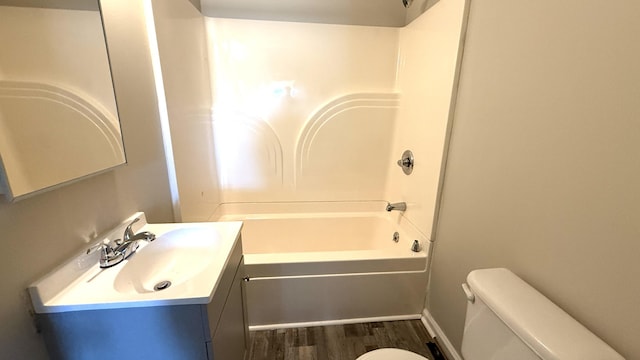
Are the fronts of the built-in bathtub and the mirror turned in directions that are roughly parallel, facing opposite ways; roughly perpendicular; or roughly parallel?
roughly perpendicular

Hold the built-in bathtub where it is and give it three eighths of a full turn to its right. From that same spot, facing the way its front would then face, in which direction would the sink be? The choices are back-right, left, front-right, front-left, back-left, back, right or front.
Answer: left

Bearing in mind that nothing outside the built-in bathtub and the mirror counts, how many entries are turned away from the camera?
0

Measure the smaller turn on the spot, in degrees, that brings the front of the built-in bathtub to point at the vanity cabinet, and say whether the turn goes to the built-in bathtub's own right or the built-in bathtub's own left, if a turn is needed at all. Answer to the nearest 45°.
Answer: approximately 45° to the built-in bathtub's own right

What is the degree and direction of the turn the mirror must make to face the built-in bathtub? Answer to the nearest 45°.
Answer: approximately 45° to its left

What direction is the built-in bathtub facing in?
toward the camera

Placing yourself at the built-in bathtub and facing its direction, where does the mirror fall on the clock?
The mirror is roughly at 2 o'clock from the built-in bathtub.

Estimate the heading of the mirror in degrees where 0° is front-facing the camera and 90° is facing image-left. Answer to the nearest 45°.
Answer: approximately 315°
